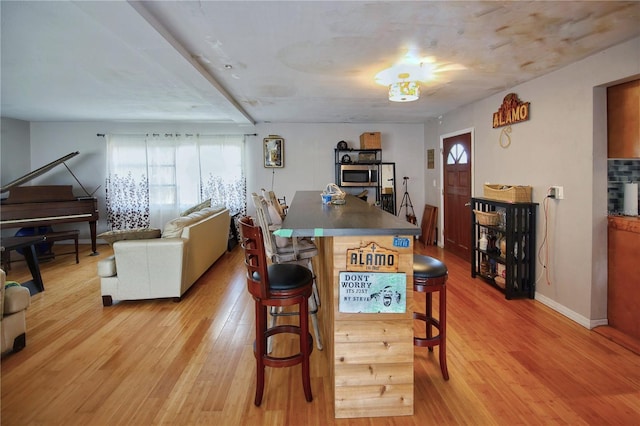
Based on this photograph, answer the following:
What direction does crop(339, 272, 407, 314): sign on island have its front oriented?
toward the camera

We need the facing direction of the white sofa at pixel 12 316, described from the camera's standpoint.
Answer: facing to the right of the viewer

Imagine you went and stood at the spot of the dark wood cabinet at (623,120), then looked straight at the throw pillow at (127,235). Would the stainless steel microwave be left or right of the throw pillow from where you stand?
right

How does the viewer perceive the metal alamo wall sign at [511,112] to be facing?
facing the viewer and to the left of the viewer

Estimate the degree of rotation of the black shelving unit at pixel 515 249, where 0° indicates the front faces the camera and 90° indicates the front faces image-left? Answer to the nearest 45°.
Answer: approximately 45°

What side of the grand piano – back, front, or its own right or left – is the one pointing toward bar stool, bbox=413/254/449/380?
front

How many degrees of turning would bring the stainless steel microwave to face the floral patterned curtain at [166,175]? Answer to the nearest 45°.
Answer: approximately 90° to its right

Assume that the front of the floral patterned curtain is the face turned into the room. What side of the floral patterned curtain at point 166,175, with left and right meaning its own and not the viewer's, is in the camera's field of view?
front

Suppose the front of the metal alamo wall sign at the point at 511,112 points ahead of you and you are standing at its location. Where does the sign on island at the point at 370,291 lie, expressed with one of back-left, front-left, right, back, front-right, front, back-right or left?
front-left

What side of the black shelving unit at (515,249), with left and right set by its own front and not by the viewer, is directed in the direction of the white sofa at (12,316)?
front

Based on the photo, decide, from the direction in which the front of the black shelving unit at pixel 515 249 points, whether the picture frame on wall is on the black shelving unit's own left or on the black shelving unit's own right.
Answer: on the black shelving unit's own right

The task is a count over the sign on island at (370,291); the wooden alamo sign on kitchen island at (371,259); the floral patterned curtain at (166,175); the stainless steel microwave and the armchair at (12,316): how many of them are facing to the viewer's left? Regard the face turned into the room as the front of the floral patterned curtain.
0

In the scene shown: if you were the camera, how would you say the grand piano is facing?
facing the viewer

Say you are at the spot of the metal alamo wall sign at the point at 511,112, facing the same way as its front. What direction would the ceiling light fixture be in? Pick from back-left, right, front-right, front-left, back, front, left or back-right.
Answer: front

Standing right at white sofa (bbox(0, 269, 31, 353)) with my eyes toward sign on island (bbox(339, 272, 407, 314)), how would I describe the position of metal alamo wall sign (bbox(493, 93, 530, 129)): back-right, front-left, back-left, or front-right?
front-left
